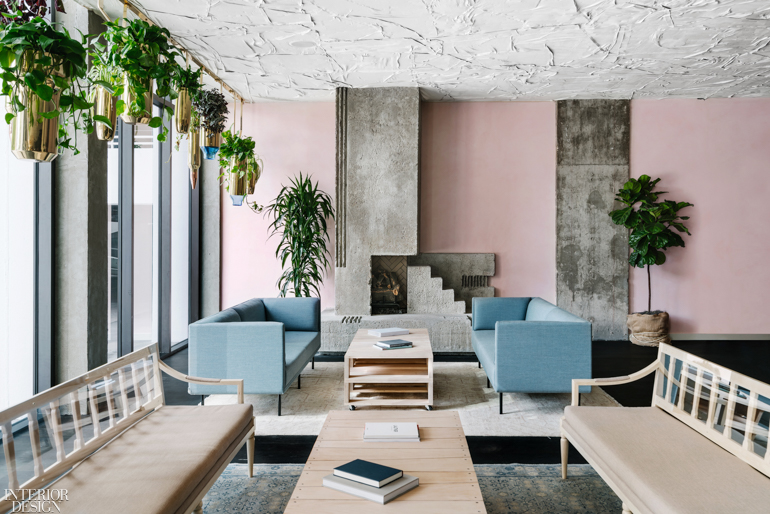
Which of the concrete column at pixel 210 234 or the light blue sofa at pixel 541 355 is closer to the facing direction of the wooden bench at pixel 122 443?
the light blue sofa

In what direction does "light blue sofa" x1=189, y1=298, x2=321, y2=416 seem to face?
to the viewer's right

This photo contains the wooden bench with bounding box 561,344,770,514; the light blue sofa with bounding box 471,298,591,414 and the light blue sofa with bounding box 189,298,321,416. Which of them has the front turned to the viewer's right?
the light blue sofa with bounding box 189,298,321,416

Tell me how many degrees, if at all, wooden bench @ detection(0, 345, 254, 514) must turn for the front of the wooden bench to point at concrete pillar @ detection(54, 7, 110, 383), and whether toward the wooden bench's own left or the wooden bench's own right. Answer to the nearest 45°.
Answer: approximately 135° to the wooden bench's own left

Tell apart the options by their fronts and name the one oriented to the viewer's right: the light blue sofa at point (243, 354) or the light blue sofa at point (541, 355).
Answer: the light blue sofa at point (243, 354)

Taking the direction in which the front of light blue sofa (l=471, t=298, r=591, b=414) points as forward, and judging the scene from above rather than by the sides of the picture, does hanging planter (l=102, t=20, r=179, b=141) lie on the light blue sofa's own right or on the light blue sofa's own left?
on the light blue sofa's own left

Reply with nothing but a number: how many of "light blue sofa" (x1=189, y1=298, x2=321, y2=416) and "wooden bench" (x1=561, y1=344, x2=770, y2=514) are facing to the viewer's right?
1

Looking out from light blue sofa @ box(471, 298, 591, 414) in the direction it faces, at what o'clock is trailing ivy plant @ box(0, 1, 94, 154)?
The trailing ivy plant is roughly at 10 o'clock from the light blue sofa.

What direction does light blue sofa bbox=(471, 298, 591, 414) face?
to the viewer's left

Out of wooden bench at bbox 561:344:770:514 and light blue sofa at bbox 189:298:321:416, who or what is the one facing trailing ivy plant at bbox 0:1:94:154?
the wooden bench

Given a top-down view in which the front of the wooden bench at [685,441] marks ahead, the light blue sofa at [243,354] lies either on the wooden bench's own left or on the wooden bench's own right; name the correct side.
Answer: on the wooden bench's own right
